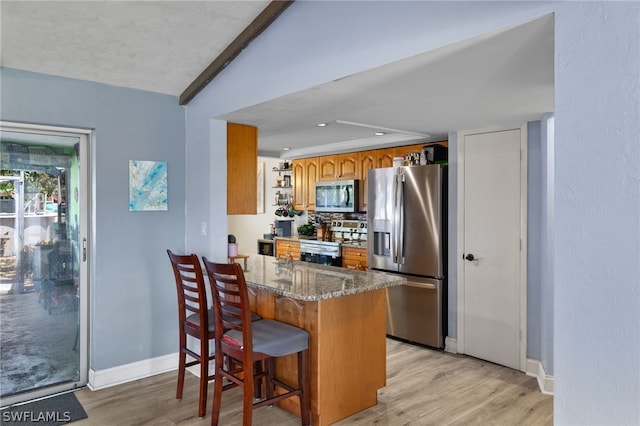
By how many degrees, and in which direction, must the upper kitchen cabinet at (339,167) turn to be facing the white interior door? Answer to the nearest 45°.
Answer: approximately 90° to its left

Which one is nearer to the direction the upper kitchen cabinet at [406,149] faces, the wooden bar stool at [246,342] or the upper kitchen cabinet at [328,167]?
the wooden bar stool

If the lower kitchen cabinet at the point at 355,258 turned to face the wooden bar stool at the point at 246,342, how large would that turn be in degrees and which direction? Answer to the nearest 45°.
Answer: approximately 45° to its left

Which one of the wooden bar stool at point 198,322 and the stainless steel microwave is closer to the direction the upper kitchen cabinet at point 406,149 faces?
the wooden bar stool

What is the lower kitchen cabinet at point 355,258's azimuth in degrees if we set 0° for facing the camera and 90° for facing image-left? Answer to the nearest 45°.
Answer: approximately 45°

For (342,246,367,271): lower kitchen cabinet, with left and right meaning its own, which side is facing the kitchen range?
right

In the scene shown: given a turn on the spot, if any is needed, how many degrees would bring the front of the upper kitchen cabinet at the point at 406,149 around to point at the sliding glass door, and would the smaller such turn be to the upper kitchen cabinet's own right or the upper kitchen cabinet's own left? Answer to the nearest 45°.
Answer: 0° — it already faces it
